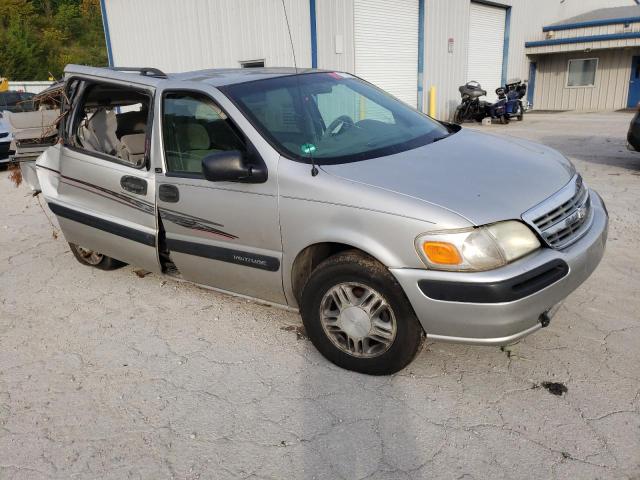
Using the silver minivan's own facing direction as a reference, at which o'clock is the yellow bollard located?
The yellow bollard is roughly at 8 o'clock from the silver minivan.

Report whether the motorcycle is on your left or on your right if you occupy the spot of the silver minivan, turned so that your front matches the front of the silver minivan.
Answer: on your left

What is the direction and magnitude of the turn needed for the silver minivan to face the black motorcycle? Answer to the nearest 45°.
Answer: approximately 135° to its left

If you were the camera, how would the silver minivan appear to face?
facing the viewer and to the right of the viewer

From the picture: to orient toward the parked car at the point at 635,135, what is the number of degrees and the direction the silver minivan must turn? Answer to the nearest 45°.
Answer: approximately 90° to its left
